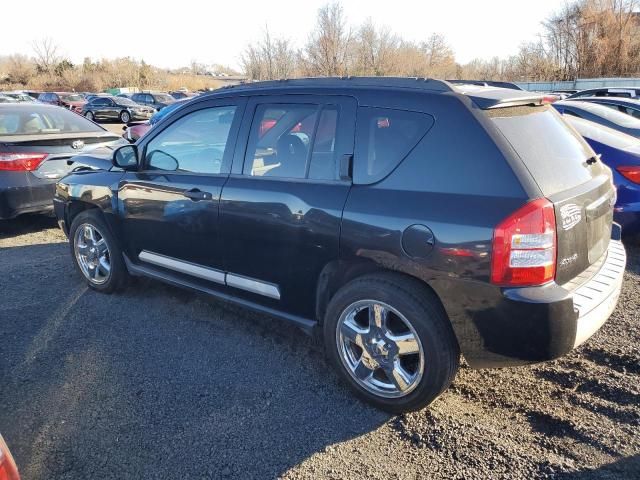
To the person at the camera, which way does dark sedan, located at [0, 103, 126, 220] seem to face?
facing away from the viewer and to the left of the viewer

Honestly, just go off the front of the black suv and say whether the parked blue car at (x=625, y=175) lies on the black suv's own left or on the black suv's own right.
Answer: on the black suv's own right

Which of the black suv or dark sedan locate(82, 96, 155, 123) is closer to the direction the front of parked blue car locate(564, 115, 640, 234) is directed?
the dark sedan

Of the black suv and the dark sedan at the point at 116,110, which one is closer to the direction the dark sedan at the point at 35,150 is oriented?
the dark sedan

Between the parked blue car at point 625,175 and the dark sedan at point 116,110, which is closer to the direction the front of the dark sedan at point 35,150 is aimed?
the dark sedan

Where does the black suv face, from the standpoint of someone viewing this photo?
facing away from the viewer and to the left of the viewer

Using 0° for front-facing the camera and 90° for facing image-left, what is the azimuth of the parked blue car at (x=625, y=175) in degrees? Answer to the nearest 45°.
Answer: approximately 135°

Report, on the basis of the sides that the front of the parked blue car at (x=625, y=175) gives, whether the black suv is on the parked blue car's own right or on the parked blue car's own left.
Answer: on the parked blue car's own left

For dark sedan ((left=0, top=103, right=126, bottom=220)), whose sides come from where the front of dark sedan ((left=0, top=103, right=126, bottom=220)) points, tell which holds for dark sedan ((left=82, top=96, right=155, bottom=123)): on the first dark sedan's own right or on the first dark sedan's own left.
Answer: on the first dark sedan's own right

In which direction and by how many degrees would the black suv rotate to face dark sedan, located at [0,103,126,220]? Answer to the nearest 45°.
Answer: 0° — it already faces it
